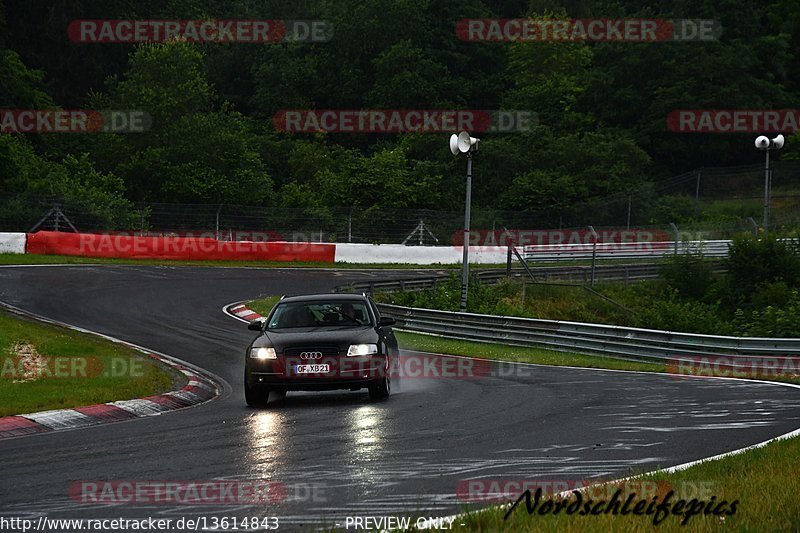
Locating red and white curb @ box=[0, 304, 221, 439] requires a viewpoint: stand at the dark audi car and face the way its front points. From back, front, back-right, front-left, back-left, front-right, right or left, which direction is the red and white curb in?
right

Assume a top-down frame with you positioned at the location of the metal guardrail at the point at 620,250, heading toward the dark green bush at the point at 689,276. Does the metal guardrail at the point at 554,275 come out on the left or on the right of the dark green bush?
right

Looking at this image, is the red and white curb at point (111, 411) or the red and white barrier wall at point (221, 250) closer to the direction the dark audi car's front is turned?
the red and white curb

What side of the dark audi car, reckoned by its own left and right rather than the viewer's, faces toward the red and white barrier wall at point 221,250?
back

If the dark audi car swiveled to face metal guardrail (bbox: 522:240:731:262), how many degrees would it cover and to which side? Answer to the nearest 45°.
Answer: approximately 180°

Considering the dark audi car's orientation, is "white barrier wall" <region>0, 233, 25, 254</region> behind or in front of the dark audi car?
behind

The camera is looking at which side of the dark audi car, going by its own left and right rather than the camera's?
front

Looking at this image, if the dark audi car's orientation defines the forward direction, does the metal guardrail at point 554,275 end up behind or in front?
behind

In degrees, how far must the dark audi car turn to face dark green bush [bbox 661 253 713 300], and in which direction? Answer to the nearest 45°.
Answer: approximately 135° to its left
